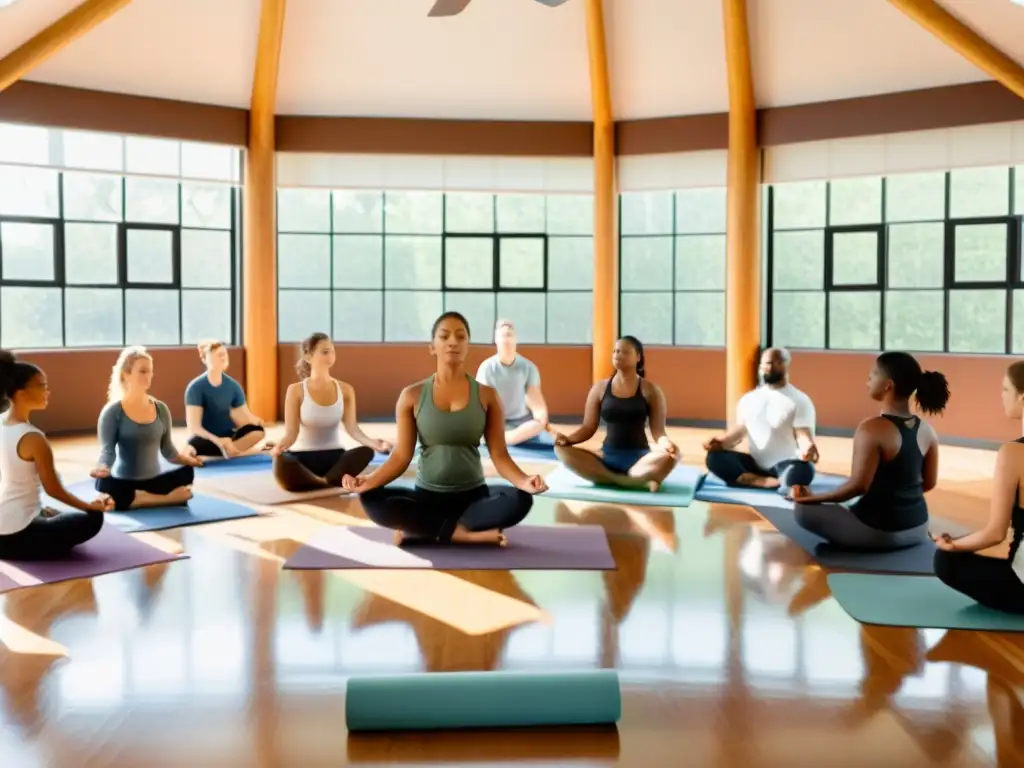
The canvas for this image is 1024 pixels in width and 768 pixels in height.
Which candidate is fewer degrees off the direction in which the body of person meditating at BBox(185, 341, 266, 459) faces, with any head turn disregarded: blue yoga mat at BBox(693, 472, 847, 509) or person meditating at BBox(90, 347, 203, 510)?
the blue yoga mat

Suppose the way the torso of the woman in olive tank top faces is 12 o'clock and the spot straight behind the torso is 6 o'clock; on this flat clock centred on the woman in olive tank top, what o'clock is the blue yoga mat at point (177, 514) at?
The blue yoga mat is roughly at 4 o'clock from the woman in olive tank top.

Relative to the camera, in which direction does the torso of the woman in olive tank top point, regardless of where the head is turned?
toward the camera

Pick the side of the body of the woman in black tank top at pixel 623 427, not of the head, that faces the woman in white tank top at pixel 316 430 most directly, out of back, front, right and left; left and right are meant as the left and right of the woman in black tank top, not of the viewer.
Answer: right

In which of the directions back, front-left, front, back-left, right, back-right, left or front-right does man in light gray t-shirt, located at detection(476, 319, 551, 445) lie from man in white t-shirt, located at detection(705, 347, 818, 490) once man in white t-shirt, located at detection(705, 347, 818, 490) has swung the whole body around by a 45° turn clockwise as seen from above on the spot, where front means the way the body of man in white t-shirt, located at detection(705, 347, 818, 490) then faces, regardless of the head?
front-right

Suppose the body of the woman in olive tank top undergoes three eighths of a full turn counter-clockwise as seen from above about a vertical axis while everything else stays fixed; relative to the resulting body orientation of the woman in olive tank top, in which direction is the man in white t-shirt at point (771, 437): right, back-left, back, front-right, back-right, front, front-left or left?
front

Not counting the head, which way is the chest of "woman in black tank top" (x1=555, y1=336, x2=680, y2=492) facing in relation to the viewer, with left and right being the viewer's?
facing the viewer

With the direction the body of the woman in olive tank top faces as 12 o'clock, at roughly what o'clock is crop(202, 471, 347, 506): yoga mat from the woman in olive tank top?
The yoga mat is roughly at 5 o'clock from the woman in olive tank top.

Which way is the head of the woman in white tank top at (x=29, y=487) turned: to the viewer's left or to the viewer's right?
to the viewer's right

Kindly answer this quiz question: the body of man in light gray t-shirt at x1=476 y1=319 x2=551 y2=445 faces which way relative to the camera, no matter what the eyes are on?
toward the camera

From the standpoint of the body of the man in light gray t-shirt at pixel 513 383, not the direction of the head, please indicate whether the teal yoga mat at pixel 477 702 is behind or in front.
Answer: in front

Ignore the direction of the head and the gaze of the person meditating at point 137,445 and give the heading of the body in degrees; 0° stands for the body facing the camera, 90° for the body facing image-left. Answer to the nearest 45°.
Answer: approximately 315°

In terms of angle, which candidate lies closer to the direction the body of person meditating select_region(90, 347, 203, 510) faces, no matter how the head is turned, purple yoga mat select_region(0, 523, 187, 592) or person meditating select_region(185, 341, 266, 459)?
the purple yoga mat

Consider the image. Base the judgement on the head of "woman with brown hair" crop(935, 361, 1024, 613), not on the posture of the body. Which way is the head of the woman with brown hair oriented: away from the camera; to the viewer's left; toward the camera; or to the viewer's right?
to the viewer's left
